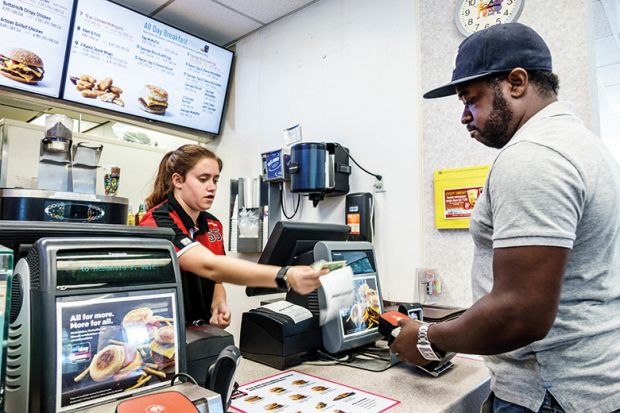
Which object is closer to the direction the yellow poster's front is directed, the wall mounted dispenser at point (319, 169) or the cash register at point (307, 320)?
the cash register

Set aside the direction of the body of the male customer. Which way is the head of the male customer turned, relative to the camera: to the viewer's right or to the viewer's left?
to the viewer's left

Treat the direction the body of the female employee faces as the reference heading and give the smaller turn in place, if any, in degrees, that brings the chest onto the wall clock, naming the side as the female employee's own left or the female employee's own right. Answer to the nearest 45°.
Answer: approximately 45° to the female employee's own left

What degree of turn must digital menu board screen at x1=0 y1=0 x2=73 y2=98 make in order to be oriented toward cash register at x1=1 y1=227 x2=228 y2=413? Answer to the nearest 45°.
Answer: approximately 45° to its right

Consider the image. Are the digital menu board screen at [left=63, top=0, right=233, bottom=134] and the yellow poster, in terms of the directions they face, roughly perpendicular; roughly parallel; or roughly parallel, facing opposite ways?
roughly perpendicular

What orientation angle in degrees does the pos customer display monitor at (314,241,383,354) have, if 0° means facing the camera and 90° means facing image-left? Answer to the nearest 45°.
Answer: approximately 315°

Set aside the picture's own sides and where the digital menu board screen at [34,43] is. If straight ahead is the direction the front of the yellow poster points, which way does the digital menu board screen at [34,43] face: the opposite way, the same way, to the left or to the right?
to the left

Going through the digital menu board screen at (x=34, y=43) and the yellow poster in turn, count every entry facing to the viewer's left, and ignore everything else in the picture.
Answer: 0

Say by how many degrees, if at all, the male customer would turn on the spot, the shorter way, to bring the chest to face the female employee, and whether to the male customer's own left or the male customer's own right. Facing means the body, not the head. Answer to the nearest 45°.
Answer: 0° — they already face them

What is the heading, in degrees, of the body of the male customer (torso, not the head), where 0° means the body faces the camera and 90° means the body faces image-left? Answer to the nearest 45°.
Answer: approximately 90°

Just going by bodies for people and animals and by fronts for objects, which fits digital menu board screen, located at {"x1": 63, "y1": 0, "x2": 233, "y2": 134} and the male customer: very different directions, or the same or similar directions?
very different directions

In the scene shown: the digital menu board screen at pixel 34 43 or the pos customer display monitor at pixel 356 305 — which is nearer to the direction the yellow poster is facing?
the pos customer display monitor

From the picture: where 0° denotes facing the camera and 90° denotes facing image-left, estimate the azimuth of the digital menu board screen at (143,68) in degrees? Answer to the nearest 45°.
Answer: approximately 315°

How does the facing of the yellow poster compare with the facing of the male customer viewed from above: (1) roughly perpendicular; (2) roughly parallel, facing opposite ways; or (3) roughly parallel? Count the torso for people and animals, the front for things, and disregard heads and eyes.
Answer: roughly perpendicular

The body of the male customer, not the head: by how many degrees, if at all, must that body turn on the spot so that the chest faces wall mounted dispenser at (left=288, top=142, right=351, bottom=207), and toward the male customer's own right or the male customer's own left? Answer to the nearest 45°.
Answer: approximately 45° to the male customer's own right
